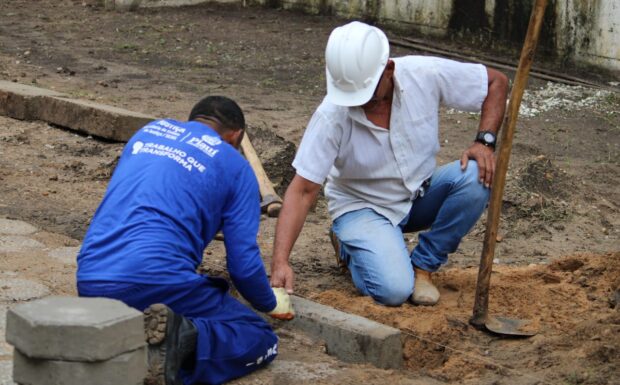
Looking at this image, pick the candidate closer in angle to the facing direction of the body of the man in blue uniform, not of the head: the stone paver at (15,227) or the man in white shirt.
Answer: the man in white shirt

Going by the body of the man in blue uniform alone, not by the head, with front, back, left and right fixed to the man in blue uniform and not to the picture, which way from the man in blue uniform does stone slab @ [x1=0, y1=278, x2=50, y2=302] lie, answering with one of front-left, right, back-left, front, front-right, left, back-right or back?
left

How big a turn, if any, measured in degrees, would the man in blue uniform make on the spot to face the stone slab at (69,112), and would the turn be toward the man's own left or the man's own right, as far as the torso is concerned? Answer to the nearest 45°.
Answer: approximately 45° to the man's own left

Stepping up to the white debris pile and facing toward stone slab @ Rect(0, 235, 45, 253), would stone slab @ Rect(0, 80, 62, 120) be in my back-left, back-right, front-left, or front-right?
front-right

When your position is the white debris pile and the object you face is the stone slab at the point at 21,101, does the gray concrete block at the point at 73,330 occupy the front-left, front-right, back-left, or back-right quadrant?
front-left

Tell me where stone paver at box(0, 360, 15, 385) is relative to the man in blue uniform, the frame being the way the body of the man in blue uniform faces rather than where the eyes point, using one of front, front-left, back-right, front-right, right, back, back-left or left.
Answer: back-left

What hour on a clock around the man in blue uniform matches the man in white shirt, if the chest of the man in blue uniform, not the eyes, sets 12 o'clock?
The man in white shirt is roughly at 12 o'clock from the man in blue uniform.

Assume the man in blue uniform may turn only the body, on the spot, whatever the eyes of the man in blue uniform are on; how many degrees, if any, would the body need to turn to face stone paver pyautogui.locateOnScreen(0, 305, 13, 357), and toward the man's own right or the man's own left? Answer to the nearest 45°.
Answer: approximately 135° to the man's own left

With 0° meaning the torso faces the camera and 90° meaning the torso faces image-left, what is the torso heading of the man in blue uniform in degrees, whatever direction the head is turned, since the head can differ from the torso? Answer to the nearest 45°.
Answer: approximately 225°

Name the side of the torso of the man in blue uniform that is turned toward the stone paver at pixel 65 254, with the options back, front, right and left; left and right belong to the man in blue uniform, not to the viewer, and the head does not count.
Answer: left
